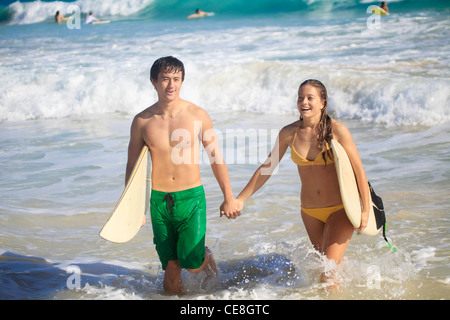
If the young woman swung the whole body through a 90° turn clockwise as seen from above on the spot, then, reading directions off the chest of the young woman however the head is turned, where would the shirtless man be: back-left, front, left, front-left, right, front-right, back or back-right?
front

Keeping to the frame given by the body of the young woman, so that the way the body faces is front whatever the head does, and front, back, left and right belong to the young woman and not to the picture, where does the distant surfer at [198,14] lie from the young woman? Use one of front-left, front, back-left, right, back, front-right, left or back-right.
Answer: back

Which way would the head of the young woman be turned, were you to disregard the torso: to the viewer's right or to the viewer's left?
to the viewer's left

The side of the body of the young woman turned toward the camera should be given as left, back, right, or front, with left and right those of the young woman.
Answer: front

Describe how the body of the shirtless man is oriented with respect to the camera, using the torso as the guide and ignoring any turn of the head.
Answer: toward the camera

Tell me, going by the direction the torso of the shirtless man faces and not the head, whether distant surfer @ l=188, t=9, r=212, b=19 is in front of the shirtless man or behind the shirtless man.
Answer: behind
